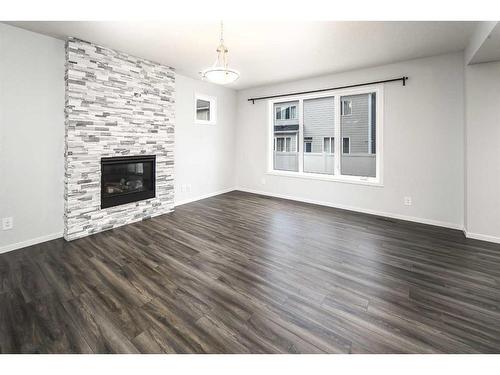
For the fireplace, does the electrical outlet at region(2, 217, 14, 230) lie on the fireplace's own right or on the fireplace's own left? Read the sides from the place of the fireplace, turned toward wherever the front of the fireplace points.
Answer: on the fireplace's own right

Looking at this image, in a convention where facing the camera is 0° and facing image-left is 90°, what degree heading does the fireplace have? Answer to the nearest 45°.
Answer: approximately 315°

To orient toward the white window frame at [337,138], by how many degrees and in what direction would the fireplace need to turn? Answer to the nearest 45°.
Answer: approximately 45° to its left

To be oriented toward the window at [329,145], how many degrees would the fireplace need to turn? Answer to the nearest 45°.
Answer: approximately 45° to its left

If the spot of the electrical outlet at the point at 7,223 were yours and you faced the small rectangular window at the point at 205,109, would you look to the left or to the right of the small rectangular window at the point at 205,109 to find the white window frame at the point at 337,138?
right

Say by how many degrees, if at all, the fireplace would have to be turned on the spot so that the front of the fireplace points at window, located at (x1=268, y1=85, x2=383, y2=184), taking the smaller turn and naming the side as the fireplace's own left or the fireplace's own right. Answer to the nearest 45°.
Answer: approximately 45° to the fireplace's own left

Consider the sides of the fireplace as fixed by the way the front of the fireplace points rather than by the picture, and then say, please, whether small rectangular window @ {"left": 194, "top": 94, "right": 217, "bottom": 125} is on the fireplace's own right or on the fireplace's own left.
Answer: on the fireplace's own left

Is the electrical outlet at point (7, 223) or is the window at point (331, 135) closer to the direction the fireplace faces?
the window

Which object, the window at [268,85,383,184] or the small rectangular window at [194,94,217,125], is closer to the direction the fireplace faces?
the window
